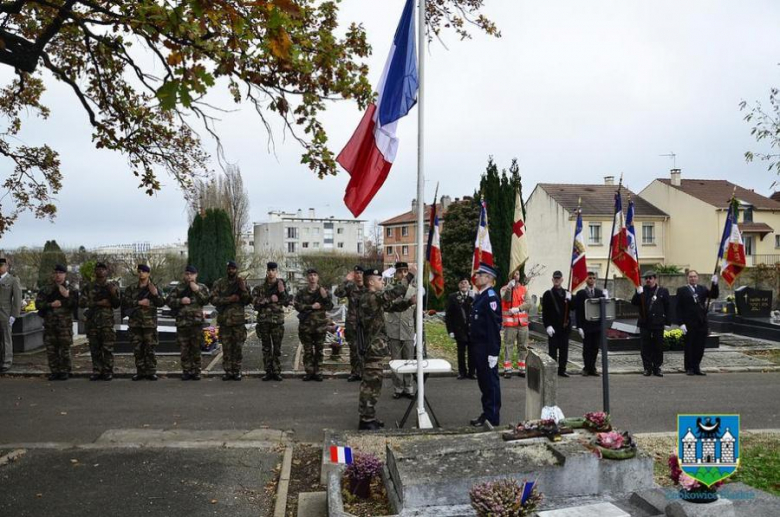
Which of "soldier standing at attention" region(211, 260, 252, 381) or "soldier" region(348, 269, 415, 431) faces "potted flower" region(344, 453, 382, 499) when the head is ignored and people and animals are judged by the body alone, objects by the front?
the soldier standing at attention

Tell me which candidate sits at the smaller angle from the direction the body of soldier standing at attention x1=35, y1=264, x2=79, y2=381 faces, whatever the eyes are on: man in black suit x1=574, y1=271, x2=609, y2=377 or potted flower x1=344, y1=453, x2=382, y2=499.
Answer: the potted flower

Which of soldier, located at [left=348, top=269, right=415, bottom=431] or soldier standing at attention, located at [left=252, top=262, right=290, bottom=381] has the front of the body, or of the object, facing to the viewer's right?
the soldier

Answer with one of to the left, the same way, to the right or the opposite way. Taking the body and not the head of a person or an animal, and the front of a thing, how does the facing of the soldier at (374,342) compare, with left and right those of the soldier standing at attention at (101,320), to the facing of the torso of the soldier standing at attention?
to the left

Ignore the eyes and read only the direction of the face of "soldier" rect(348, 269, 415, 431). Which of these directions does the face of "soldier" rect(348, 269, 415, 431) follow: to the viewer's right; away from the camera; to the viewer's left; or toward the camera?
to the viewer's right
